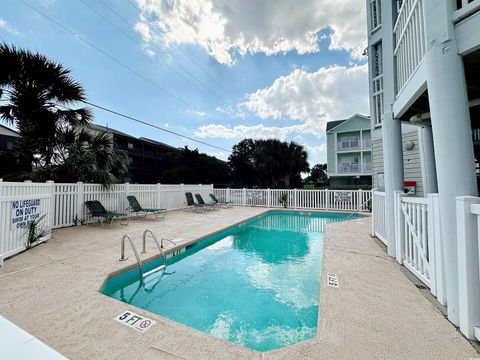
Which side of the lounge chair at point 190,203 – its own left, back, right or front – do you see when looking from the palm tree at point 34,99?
right

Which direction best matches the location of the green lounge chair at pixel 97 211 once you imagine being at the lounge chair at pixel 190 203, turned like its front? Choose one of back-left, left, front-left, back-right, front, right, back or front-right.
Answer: right

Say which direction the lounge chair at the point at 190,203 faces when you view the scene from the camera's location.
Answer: facing the viewer and to the right of the viewer

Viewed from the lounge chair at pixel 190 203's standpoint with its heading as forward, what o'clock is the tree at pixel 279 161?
The tree is roughly at 9 o'clock from the lounge chair.

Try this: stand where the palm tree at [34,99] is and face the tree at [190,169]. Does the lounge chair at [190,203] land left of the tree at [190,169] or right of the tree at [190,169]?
right

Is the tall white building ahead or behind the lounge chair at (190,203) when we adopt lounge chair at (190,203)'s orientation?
ahead

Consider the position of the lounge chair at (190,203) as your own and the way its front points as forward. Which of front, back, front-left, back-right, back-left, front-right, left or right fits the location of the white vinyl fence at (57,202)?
right

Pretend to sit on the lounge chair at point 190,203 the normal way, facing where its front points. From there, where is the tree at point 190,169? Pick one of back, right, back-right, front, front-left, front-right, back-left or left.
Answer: back-left

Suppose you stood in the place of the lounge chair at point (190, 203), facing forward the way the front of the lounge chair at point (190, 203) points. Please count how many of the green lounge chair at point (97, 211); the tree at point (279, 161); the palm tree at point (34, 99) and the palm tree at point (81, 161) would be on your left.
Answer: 1

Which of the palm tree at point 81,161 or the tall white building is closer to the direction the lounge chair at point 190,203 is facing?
the tall white building

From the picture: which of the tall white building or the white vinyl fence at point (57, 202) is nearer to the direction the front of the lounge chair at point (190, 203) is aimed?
the tall white building
